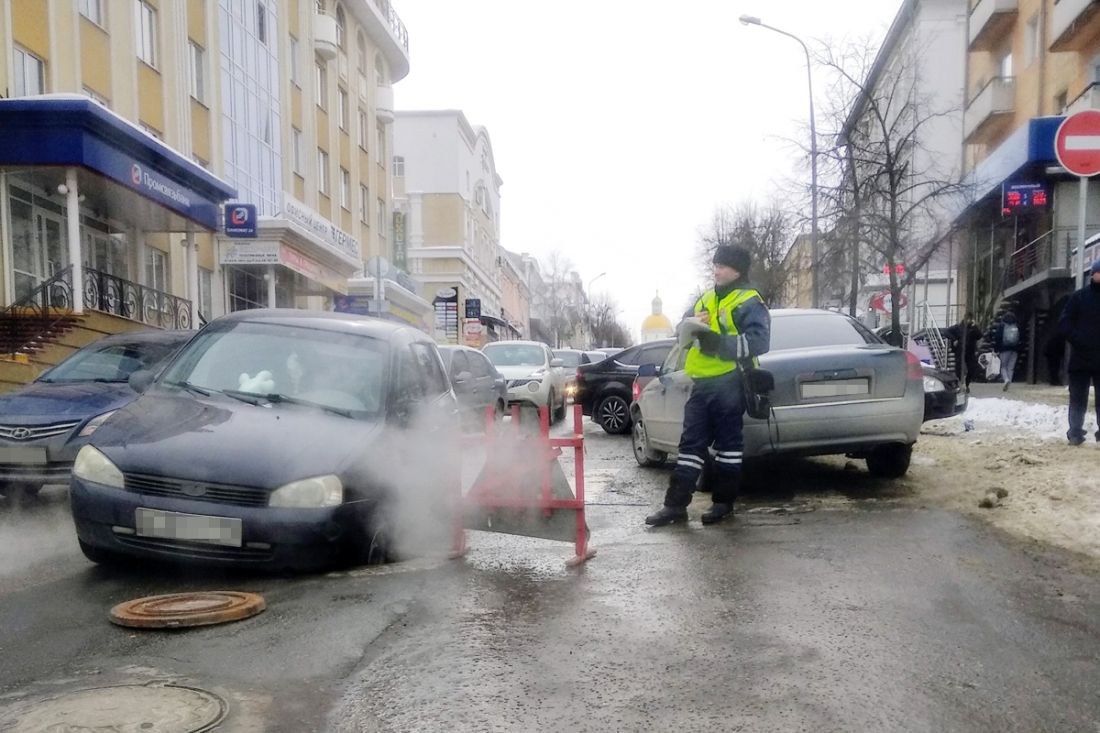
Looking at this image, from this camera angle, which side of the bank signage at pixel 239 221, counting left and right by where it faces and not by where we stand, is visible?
front

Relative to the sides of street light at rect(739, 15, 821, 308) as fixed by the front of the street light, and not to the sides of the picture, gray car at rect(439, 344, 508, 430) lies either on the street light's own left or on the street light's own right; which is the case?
on the street light's own left

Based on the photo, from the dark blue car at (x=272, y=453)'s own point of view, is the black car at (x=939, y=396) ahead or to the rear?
to the rear

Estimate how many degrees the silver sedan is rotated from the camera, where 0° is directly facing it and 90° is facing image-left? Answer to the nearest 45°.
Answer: approximately 135°

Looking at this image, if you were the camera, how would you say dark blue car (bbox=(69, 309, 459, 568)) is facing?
facing the viewer and to the left of the viewer

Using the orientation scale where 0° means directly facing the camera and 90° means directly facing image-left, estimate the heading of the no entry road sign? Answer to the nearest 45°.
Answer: approximately 0°

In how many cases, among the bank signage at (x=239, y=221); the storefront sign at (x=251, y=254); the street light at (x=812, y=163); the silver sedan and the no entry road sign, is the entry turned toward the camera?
3

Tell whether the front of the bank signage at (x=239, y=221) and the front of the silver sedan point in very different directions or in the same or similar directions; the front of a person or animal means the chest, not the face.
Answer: very different directions

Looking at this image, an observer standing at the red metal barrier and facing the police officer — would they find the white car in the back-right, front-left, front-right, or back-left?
front-left

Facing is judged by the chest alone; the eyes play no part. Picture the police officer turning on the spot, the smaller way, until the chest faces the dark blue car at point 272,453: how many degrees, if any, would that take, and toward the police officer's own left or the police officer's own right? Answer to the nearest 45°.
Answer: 0° — they already face it

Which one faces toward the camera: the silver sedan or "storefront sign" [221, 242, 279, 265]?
the storefront sign

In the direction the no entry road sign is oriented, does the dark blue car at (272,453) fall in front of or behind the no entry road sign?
in front

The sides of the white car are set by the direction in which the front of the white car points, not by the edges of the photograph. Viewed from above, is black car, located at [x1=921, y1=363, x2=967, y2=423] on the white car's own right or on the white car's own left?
on the white car's own left

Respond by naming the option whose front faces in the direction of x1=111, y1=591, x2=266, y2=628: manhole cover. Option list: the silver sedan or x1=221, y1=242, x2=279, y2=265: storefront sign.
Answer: the storefront sign

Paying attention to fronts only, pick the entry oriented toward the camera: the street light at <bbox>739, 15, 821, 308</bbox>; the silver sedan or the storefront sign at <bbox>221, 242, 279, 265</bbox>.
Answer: the storefront sign

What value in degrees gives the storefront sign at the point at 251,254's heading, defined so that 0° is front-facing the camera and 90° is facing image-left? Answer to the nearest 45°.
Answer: approximately 0°
